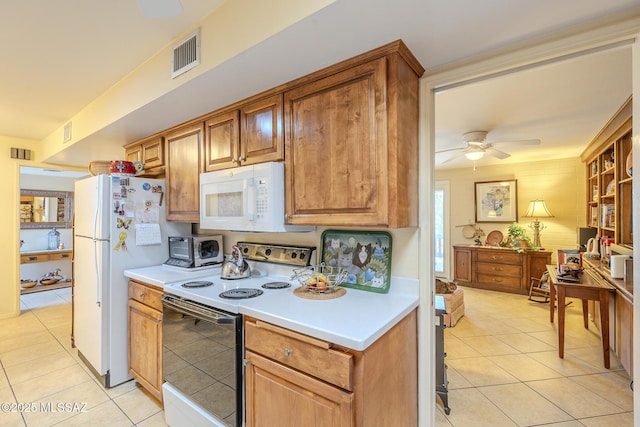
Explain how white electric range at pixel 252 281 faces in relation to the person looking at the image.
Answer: facing the viewer and to the left of the viewer

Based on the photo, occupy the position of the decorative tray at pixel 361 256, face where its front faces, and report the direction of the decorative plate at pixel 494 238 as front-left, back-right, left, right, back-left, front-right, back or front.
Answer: back

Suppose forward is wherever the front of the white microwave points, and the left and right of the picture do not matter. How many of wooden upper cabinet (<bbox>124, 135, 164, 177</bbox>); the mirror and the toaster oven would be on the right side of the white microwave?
3

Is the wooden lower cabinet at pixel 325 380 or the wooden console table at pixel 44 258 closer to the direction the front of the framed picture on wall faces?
the wooden lower cabinet

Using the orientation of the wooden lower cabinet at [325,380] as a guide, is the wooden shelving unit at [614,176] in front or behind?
behind

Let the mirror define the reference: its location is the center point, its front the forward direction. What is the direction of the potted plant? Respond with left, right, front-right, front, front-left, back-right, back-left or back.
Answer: front-left

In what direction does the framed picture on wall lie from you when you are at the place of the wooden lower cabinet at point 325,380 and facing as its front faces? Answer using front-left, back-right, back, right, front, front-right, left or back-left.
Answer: back

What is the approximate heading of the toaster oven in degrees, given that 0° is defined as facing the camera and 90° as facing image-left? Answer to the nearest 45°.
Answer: approximately 45°

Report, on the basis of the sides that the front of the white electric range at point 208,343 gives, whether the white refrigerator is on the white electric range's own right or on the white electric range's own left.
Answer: on the white electric range's own right

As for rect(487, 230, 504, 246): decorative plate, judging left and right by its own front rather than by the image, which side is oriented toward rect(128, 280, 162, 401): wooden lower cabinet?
front

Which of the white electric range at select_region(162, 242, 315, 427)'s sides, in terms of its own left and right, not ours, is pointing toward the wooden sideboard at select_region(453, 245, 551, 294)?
back
